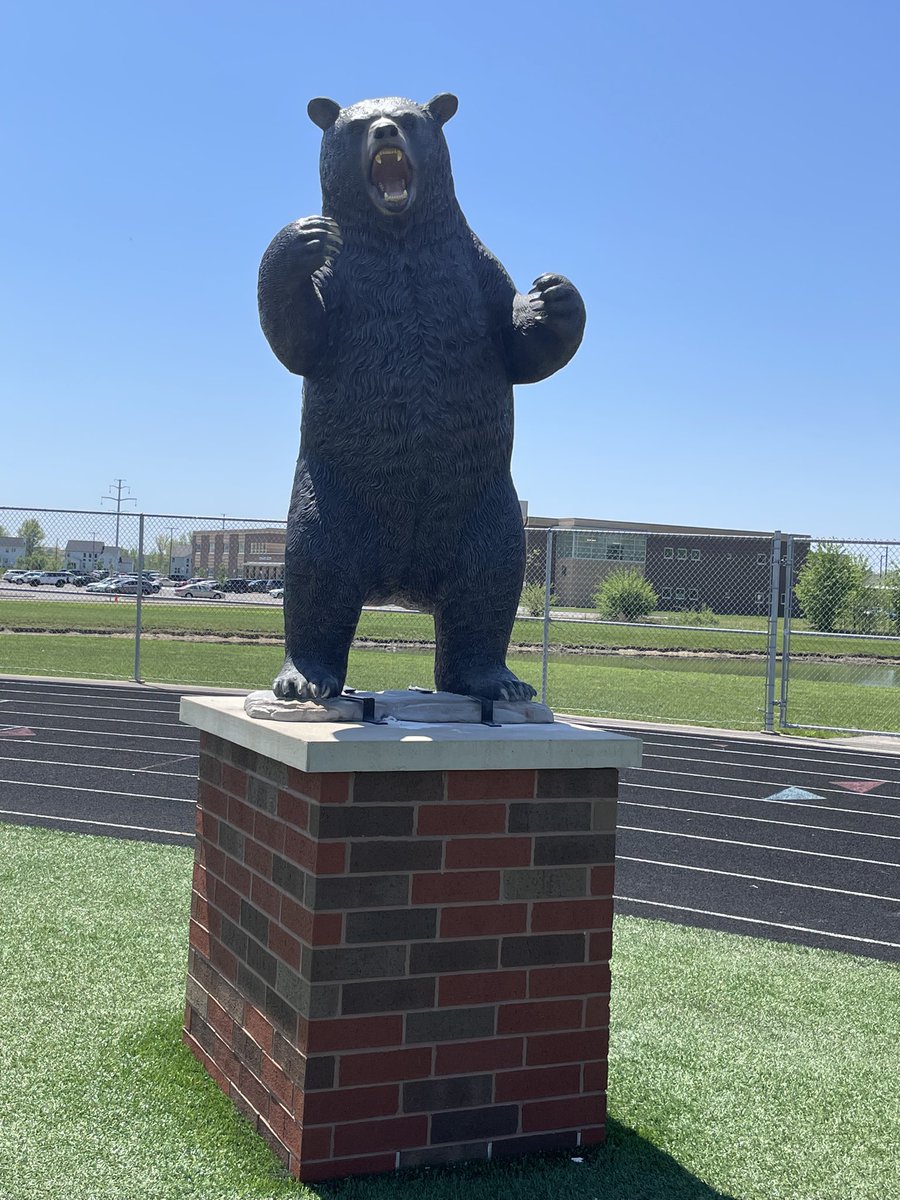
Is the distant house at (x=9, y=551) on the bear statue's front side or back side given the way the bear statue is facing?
on the back side

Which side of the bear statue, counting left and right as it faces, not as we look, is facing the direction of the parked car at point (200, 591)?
back

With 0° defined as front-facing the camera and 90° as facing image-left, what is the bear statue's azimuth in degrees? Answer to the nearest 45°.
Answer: approximately 0°

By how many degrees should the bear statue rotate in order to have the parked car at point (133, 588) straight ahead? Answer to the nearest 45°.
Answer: approximately 180°

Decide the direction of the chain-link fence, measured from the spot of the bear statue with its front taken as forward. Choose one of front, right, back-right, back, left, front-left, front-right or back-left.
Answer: back
